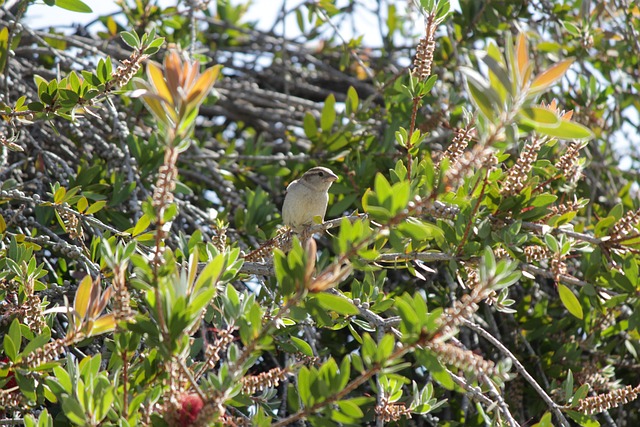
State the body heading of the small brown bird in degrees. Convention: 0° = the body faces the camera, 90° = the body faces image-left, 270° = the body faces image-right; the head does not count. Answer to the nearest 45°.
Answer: approximately 315°

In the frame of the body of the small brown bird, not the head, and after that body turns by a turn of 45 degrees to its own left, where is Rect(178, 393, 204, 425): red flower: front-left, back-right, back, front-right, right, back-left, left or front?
right
